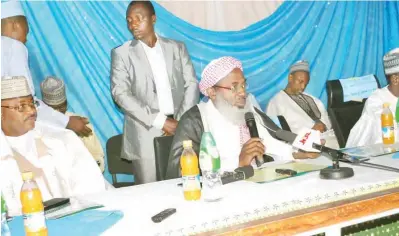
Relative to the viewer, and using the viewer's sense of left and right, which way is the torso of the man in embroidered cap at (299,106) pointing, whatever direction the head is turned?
facing the viewer and to the right of the viewer

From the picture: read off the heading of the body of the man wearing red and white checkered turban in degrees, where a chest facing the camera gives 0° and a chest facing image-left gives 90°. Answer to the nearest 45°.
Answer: approximately 315°

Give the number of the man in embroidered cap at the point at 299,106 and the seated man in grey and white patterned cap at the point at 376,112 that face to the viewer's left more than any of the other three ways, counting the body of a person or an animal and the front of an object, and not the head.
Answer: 0

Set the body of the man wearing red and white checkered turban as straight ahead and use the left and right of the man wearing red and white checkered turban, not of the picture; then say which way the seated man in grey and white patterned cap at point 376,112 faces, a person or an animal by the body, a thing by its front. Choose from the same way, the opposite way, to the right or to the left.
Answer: the same way

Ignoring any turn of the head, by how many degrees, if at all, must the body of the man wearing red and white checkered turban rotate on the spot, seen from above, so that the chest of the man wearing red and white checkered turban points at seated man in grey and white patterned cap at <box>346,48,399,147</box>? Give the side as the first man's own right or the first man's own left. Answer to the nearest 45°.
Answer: approximately 90° to the first man's own left

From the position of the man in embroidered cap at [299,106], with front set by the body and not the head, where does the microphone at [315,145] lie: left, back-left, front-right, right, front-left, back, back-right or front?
front-right

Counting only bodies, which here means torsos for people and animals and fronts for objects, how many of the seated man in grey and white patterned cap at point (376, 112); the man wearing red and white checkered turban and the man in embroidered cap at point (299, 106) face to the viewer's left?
0

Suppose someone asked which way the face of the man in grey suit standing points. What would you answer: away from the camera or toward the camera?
toward the camera

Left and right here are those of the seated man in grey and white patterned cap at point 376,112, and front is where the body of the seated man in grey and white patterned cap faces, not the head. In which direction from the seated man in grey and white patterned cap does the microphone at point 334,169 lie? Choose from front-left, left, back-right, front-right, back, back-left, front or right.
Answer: front-right

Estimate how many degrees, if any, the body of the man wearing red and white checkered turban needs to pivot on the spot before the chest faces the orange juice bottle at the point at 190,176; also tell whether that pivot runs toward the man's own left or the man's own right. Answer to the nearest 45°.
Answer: approximately 45° to the man's own right

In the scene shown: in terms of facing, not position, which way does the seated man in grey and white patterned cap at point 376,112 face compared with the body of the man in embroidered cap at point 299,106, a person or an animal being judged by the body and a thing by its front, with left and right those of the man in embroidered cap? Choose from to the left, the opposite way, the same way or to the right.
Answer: the same way

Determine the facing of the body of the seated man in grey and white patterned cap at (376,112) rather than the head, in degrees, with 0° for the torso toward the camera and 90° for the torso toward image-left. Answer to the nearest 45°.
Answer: approximately 315°

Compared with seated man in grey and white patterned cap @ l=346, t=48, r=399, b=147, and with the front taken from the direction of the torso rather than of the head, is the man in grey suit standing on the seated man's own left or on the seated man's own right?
on the seated man's own right

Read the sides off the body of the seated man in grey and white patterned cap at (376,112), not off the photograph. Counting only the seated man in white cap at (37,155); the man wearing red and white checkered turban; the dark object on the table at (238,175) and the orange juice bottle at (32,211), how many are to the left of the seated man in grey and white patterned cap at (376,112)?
0

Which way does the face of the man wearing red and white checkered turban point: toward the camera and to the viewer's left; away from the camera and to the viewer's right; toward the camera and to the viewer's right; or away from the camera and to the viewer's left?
toward the camera and to the viewer's right

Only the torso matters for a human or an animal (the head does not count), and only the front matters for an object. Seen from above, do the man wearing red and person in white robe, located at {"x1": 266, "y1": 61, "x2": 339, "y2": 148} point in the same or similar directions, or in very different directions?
same or similar directions

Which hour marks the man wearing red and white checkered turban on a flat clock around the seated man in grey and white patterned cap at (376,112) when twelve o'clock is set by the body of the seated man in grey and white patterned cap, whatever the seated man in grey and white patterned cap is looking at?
The man wearing red and white checkered turban is roughly at 3 o'clock from the seated man in grey and white patterned cap.
